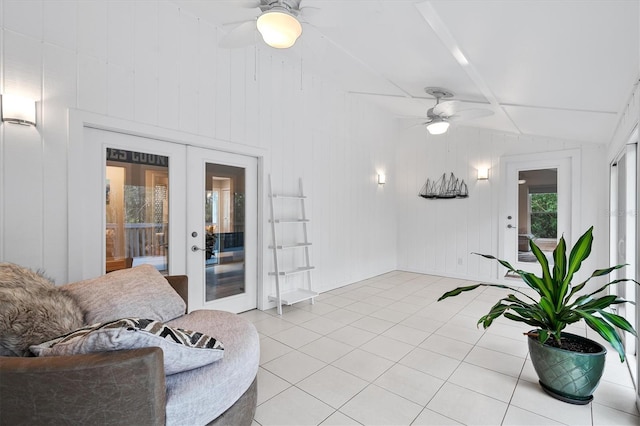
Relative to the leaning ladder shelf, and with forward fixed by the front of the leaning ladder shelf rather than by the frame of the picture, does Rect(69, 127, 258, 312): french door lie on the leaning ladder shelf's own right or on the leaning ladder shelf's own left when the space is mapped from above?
on the leaning ladder shelf's own right

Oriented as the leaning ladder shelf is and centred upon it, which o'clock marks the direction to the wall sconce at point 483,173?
The wall sconce is roughly at 10 o'clock from the leaning ladder shelf.

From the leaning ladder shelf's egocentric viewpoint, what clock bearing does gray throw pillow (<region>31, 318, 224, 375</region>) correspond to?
The gray throw pillow is roughly at 2 o'clock from the leaning ladder shelf.

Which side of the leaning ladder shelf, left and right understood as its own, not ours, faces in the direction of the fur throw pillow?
right

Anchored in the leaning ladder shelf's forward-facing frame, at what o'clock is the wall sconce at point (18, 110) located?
The wall sconce is roughly at 3 o'clock from the leaning ladder shelf.

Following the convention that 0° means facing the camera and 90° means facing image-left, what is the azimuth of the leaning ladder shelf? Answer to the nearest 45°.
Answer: approximately 315°

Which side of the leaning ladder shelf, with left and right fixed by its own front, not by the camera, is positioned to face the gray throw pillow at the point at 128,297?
right
